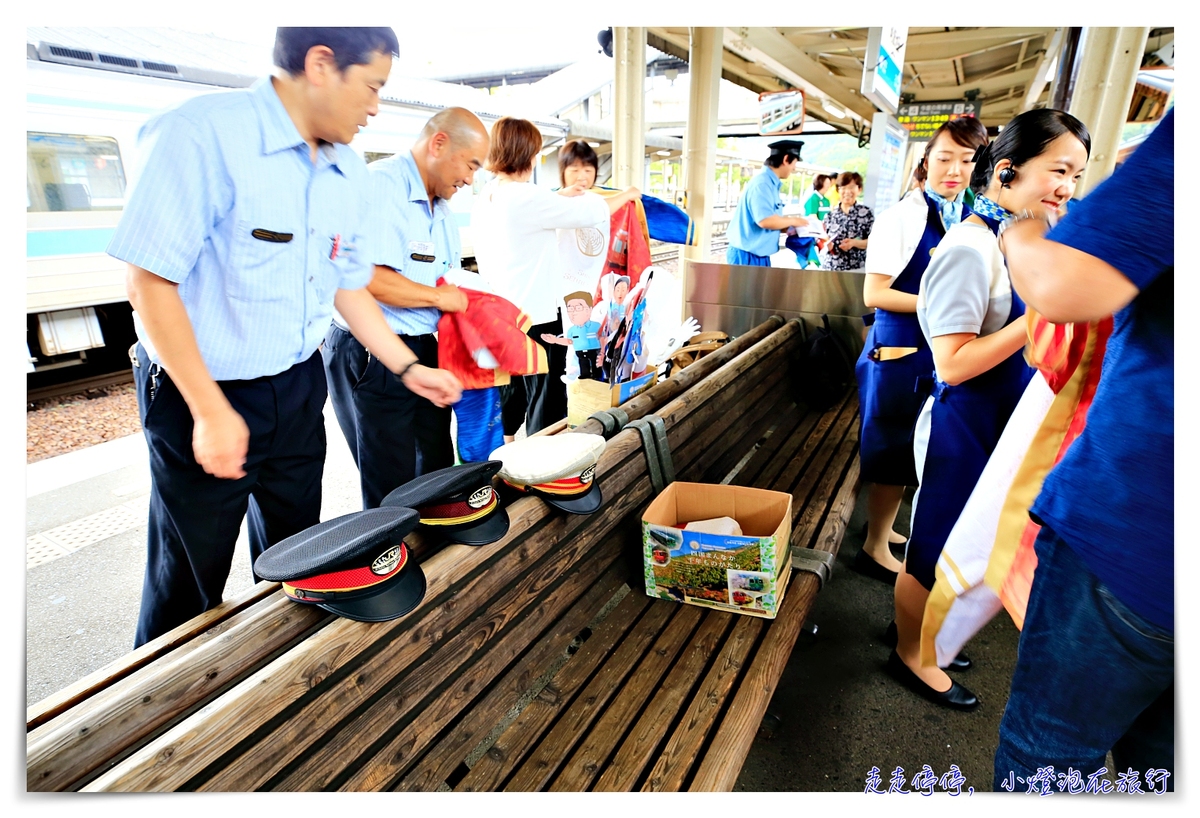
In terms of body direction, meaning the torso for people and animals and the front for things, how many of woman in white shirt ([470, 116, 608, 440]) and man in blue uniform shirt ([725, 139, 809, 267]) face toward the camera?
0

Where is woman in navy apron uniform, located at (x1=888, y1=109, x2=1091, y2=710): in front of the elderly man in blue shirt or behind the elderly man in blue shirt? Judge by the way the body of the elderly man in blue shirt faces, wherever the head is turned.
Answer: in front

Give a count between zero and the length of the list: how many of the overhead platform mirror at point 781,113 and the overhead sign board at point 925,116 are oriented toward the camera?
2

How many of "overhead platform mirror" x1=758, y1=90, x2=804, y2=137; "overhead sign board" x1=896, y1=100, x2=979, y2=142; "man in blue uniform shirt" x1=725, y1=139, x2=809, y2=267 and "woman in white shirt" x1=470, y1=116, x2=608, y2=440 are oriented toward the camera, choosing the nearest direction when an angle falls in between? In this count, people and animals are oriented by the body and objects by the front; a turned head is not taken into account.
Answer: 2

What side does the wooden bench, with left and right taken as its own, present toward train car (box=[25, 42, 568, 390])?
back

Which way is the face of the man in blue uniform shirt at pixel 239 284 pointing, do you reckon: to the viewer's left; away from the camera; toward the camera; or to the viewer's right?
to the viewer's right
